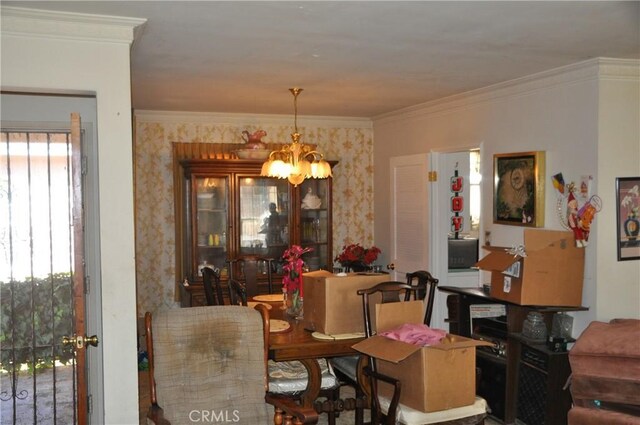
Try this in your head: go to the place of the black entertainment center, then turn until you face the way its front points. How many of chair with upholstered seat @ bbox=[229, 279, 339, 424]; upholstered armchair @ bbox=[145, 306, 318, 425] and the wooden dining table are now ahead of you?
3

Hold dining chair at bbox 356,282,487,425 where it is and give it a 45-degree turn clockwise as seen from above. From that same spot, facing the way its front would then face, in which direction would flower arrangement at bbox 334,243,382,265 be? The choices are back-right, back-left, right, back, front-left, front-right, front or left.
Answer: back

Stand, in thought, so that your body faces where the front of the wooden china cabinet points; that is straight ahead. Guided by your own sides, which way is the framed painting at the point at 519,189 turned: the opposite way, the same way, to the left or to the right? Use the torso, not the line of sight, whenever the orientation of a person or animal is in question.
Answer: to the right

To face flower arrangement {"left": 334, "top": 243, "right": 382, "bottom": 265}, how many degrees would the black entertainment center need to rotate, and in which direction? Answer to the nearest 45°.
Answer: approximately 90° to its right

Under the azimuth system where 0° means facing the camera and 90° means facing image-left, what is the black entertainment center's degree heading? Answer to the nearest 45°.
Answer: approximately 45°

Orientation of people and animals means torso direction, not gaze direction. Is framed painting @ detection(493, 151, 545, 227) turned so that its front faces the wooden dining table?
yes

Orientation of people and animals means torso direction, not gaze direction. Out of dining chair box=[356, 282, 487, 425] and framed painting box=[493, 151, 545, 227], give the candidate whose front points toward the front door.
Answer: the framed painting

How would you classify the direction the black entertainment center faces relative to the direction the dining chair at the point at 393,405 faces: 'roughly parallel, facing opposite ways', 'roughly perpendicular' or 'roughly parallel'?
roughly perpendicular

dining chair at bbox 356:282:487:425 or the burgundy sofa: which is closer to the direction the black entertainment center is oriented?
the dining chair
